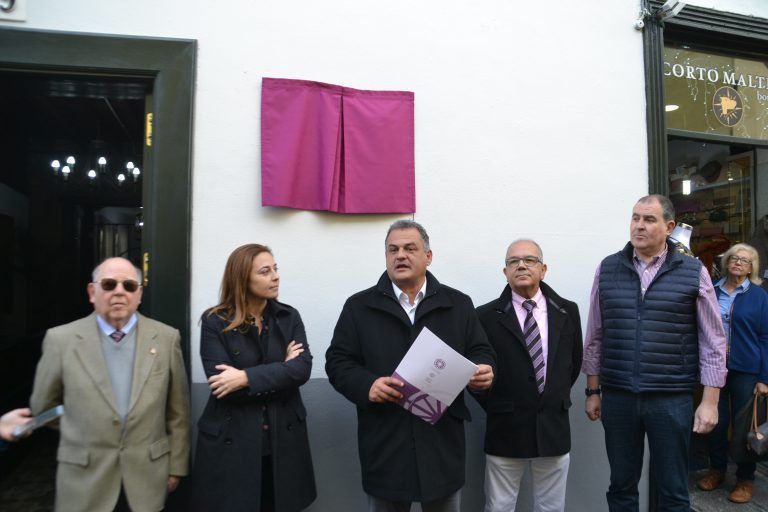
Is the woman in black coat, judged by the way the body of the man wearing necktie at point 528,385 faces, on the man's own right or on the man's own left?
on the man's own right

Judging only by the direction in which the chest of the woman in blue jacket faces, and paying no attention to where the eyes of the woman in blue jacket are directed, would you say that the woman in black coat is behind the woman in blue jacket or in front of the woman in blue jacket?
in front

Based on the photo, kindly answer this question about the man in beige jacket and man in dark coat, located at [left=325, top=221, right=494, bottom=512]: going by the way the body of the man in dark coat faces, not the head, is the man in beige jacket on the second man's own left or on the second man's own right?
on the second man's own right

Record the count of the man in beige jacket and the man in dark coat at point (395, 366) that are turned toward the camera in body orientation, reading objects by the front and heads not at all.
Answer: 2

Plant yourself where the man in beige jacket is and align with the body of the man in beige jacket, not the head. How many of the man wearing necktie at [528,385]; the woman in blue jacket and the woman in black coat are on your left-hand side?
3

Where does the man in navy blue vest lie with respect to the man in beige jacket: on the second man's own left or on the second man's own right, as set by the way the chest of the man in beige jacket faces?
on the second man's own left

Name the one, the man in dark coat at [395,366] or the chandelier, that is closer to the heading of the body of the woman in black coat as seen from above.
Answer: the man in dark coat

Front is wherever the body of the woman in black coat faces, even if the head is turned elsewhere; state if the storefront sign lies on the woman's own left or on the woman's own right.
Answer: on the woman's own left

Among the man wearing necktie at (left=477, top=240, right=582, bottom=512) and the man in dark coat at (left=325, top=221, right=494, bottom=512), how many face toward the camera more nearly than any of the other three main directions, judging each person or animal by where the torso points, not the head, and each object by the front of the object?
2

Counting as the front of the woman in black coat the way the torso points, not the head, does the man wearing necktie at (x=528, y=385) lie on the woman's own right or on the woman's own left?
on the woman's own left

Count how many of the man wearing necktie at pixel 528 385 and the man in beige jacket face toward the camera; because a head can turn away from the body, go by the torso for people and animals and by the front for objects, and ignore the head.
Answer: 2
